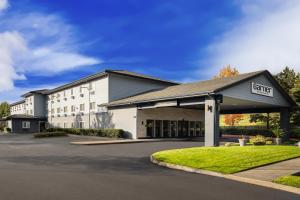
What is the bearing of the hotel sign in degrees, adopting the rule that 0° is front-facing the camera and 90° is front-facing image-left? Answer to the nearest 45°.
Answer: approximately 315°

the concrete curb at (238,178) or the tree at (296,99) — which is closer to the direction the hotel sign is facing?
the concrete curb

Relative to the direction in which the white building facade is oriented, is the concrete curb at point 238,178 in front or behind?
in front

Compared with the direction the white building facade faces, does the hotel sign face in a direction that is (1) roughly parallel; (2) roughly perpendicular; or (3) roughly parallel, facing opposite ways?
roughly parallel

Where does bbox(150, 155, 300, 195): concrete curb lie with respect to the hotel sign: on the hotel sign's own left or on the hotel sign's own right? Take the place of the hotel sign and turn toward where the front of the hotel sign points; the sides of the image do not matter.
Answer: on the hotel sign's own right

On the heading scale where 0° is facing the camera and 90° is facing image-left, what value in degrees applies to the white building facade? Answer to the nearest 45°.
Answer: approximately 315°

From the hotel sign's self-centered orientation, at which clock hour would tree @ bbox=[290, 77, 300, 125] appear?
The tree is roughly at 8 o'clock from the hotel sign.
